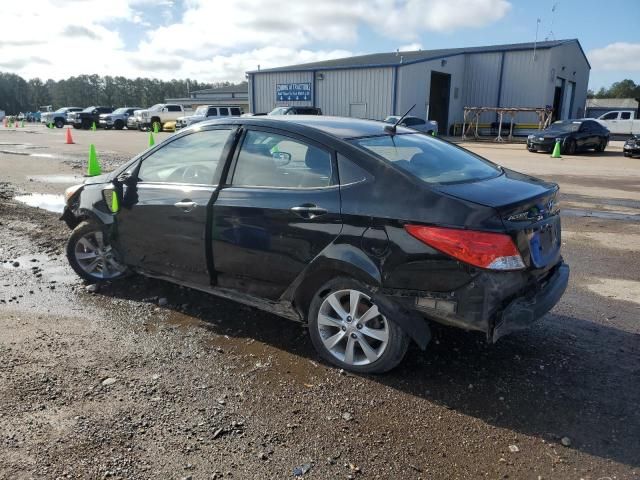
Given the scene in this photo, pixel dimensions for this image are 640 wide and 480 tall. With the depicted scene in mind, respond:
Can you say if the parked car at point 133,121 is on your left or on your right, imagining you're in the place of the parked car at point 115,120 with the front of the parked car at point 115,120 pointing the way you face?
on your left

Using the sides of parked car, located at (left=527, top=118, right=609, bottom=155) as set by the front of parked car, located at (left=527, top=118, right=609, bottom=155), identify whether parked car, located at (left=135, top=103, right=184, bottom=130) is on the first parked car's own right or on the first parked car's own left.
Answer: on the first parked car's own right

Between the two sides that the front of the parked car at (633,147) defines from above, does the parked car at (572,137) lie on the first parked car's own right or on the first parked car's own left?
on the first parked car's own right

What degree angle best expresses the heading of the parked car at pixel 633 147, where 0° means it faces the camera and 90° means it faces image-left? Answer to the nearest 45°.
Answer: approximately 45°

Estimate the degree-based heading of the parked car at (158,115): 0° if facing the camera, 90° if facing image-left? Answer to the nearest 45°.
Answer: approximately 45°

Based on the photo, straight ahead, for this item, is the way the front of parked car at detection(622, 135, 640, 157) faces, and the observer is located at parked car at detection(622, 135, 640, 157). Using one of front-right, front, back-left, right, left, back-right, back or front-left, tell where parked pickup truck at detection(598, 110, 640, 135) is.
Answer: back-right
